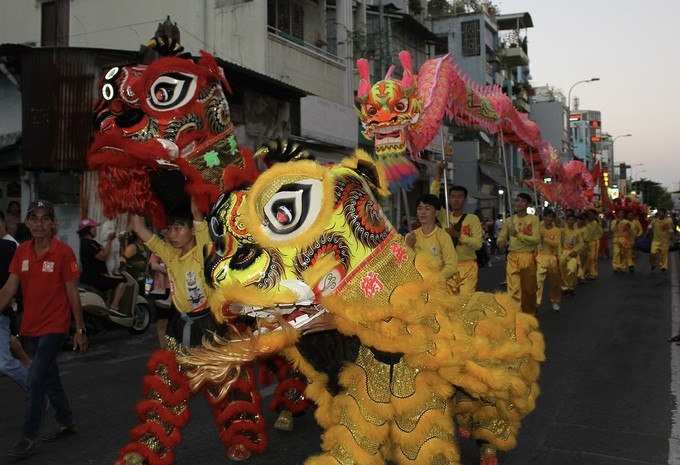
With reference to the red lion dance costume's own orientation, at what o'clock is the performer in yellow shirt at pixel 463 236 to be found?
The performer in yellow shirt is roughly at 6 o'clock from the red lion dance costume.

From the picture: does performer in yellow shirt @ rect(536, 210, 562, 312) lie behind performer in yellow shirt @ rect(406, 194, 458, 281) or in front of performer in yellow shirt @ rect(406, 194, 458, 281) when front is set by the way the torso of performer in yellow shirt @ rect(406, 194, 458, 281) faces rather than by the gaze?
behind

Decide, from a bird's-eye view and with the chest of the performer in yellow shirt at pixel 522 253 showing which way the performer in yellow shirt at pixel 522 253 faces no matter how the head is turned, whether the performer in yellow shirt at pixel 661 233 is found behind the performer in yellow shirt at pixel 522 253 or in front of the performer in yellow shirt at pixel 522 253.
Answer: behind

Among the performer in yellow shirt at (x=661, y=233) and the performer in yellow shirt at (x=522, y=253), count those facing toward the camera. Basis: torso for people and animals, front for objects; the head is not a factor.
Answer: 2

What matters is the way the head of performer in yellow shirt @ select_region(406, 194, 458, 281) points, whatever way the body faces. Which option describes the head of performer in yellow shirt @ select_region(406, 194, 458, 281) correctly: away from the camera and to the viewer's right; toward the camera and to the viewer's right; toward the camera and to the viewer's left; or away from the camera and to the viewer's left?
toward the camera and to the viewer's left

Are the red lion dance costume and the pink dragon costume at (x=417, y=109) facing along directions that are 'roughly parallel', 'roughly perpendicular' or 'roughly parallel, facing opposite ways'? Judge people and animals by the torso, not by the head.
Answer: roughly parallel

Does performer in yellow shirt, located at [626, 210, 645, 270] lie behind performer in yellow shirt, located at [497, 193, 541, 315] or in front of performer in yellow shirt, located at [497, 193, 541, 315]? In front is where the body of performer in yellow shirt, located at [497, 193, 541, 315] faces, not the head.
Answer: behind

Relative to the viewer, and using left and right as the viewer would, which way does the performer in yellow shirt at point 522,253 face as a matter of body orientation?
facing the viewer

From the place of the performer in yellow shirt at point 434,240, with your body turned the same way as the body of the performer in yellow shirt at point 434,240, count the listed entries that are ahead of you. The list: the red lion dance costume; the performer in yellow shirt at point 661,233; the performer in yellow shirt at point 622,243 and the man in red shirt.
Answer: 2

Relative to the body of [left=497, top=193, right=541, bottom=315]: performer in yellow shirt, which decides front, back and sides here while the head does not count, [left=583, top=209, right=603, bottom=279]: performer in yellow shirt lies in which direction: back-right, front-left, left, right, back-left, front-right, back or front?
back

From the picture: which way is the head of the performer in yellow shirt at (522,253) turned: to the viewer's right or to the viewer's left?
to the viewer's left

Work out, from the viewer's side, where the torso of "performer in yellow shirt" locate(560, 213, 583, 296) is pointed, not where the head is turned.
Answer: toward the camera

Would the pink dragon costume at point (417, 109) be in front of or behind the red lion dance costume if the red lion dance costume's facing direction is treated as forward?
behind

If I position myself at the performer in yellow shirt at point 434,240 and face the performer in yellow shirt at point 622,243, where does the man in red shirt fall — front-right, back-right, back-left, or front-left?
back-left

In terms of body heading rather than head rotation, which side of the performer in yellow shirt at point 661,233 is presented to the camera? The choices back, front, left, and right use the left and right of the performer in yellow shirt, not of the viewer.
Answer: front

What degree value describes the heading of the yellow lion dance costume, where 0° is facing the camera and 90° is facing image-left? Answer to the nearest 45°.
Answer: approximately 45°
